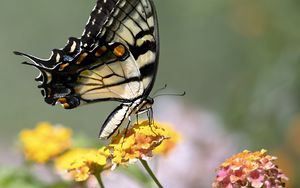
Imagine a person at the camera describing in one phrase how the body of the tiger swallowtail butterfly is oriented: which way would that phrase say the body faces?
to the viewer's right
